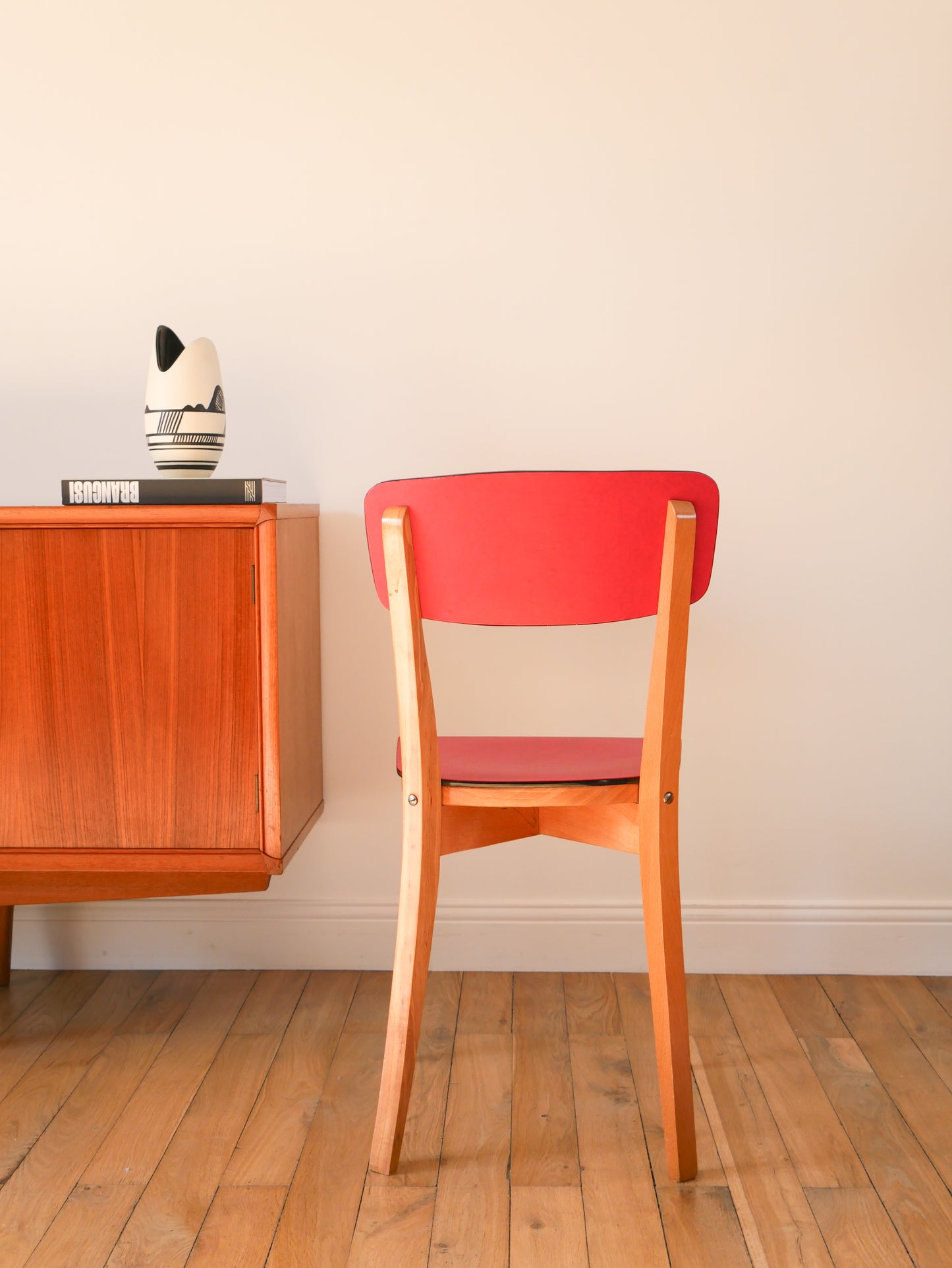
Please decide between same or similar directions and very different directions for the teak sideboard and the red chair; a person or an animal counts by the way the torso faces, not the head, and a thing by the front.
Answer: very different directions

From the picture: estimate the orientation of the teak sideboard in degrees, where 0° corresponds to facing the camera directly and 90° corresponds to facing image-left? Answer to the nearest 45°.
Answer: approximately 0°

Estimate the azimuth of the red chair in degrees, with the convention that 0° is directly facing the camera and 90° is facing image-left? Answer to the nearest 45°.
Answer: approximately 180°

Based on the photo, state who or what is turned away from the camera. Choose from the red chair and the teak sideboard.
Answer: the red chair

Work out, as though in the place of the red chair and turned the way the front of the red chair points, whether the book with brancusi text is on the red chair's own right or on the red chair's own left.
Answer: on the red chair's own left

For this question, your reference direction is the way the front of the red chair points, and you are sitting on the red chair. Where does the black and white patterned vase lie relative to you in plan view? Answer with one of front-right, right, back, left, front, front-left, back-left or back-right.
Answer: front-left

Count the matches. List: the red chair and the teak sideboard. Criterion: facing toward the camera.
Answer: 1

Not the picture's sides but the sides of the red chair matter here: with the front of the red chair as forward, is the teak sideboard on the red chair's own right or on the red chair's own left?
on the red chair's own left

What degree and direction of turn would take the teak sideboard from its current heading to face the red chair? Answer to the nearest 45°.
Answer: approximately 45° to its left
